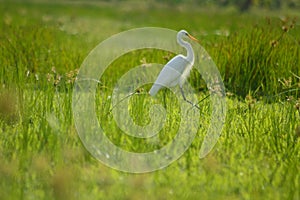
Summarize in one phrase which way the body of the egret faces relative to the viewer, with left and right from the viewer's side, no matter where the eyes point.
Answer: facing to the right of the viewer
